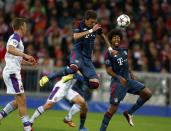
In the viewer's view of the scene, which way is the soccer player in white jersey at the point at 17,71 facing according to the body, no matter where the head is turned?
to the viewer's right

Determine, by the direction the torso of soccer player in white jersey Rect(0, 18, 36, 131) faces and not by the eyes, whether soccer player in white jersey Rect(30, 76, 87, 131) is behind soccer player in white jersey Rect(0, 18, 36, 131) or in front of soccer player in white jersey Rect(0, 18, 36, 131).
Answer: in front
